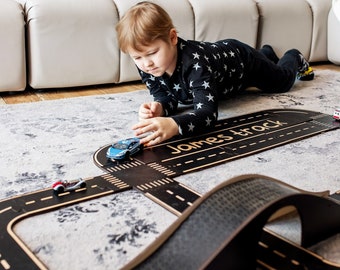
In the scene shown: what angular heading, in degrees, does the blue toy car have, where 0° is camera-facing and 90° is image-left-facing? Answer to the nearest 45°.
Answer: approximately 45°

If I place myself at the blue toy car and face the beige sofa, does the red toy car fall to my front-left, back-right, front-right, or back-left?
back-left

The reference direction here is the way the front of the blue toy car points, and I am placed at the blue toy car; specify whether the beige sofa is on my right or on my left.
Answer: on my right
